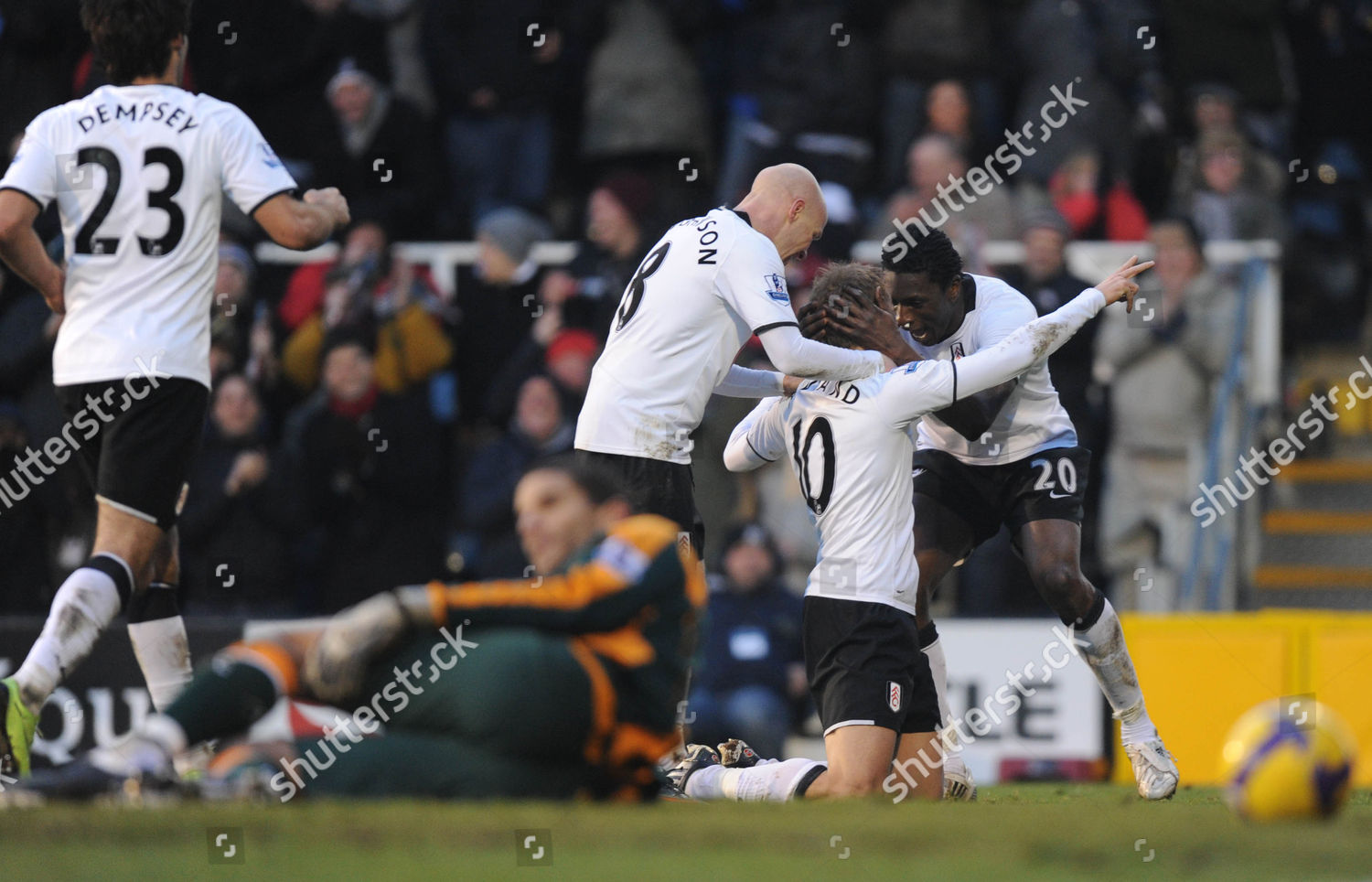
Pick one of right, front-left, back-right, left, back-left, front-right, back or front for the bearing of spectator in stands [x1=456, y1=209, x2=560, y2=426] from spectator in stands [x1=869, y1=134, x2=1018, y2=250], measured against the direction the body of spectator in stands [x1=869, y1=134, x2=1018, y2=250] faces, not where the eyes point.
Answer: front-right

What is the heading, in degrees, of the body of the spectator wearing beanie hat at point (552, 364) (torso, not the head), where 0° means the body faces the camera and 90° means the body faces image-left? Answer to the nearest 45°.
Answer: approximately 0°

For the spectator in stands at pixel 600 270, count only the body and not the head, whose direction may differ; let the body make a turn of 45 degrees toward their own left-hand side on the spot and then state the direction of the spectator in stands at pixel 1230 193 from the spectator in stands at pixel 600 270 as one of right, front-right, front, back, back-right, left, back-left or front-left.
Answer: left

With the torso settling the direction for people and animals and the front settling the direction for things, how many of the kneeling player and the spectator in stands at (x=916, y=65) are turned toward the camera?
1

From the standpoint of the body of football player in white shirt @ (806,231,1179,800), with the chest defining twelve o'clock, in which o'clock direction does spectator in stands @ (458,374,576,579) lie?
The spectator in stands is roughly at 3 o'clock from the football player in white shirt.

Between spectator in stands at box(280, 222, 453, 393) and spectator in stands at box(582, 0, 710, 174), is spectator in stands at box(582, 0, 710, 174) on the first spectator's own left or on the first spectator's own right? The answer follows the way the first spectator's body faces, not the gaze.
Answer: on the first spectator's own left

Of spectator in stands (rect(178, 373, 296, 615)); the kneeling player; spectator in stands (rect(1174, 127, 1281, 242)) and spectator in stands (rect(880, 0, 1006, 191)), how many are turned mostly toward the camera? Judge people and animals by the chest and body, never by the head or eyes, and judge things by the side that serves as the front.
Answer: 3

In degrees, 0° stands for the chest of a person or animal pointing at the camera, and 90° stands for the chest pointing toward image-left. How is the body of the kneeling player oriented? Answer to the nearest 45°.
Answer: approximately 225°

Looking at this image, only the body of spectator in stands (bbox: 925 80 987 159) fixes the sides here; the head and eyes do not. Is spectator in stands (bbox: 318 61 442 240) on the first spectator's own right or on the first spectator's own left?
on the first spectator's own right

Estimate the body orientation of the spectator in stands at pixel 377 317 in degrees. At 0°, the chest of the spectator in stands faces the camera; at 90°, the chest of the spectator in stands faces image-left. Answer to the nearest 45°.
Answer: approximately 0°

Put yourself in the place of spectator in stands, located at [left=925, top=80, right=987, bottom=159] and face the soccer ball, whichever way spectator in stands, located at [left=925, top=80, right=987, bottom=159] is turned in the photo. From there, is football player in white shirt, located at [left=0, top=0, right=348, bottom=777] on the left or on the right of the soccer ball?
right

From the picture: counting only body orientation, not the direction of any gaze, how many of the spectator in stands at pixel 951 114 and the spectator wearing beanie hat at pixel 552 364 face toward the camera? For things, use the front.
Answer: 2
